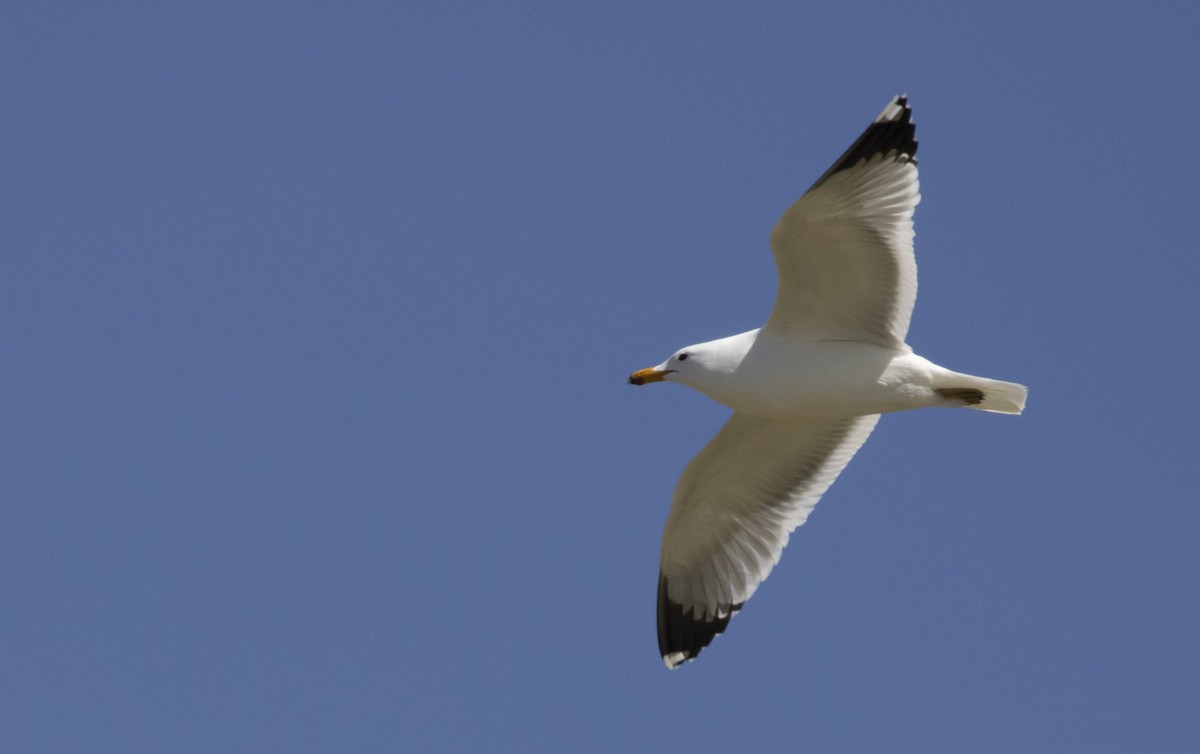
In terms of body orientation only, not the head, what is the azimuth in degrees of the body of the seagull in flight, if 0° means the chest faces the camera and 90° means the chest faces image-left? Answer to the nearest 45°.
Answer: approximately 90°
